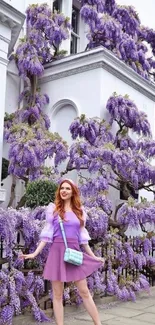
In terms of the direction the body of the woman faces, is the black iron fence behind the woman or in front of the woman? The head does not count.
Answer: behind

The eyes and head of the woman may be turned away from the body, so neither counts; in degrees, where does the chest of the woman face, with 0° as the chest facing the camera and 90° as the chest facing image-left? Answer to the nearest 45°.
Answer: approximately 0°

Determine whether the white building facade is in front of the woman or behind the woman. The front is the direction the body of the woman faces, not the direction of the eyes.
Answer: behind
